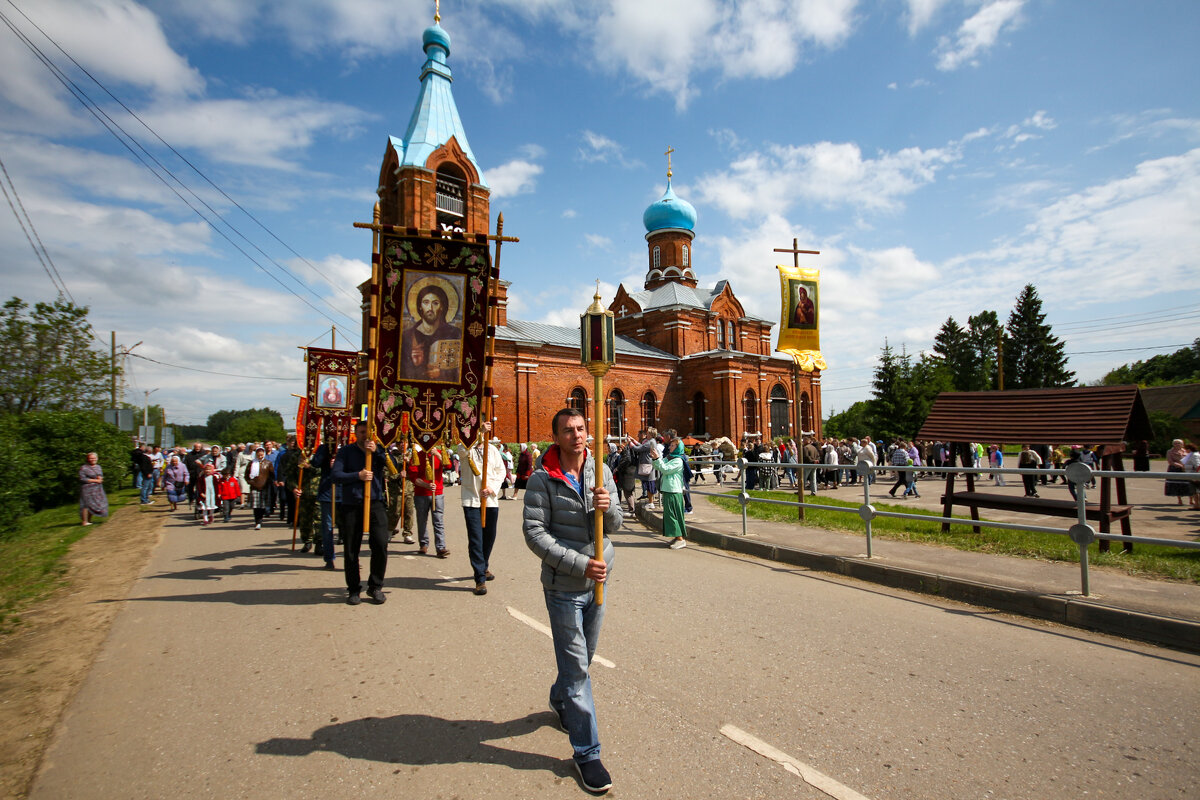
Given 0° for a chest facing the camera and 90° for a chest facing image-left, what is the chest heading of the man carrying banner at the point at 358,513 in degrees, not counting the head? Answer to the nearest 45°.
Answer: approximately 0°

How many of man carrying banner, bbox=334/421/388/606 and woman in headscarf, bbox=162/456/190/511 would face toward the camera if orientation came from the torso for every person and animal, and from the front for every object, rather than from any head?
2

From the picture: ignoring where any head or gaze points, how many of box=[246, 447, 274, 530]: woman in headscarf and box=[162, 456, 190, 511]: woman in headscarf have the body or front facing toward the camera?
2

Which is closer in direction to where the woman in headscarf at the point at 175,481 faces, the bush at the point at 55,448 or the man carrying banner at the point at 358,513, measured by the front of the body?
the man carrying banner

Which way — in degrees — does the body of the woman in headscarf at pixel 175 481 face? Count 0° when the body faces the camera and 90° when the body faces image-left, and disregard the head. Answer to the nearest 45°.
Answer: approximately 0°

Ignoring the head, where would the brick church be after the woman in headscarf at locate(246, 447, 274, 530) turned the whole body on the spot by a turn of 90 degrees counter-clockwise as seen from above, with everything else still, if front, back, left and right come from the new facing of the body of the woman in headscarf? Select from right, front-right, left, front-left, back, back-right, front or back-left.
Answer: front-left

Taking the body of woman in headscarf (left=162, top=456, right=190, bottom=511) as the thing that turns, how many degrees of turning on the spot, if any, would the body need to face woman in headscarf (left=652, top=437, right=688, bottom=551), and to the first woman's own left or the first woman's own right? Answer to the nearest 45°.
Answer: approximately 45° to the first woman's own left
